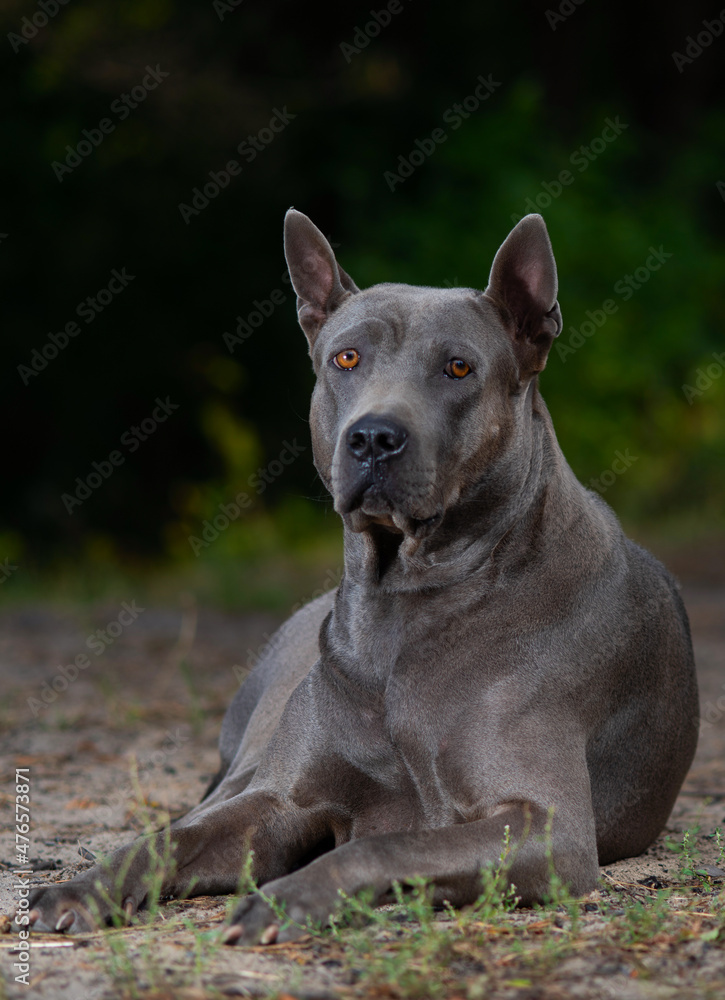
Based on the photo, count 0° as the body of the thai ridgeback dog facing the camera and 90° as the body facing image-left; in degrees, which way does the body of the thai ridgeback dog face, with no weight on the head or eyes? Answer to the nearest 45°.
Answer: approximately 45°
